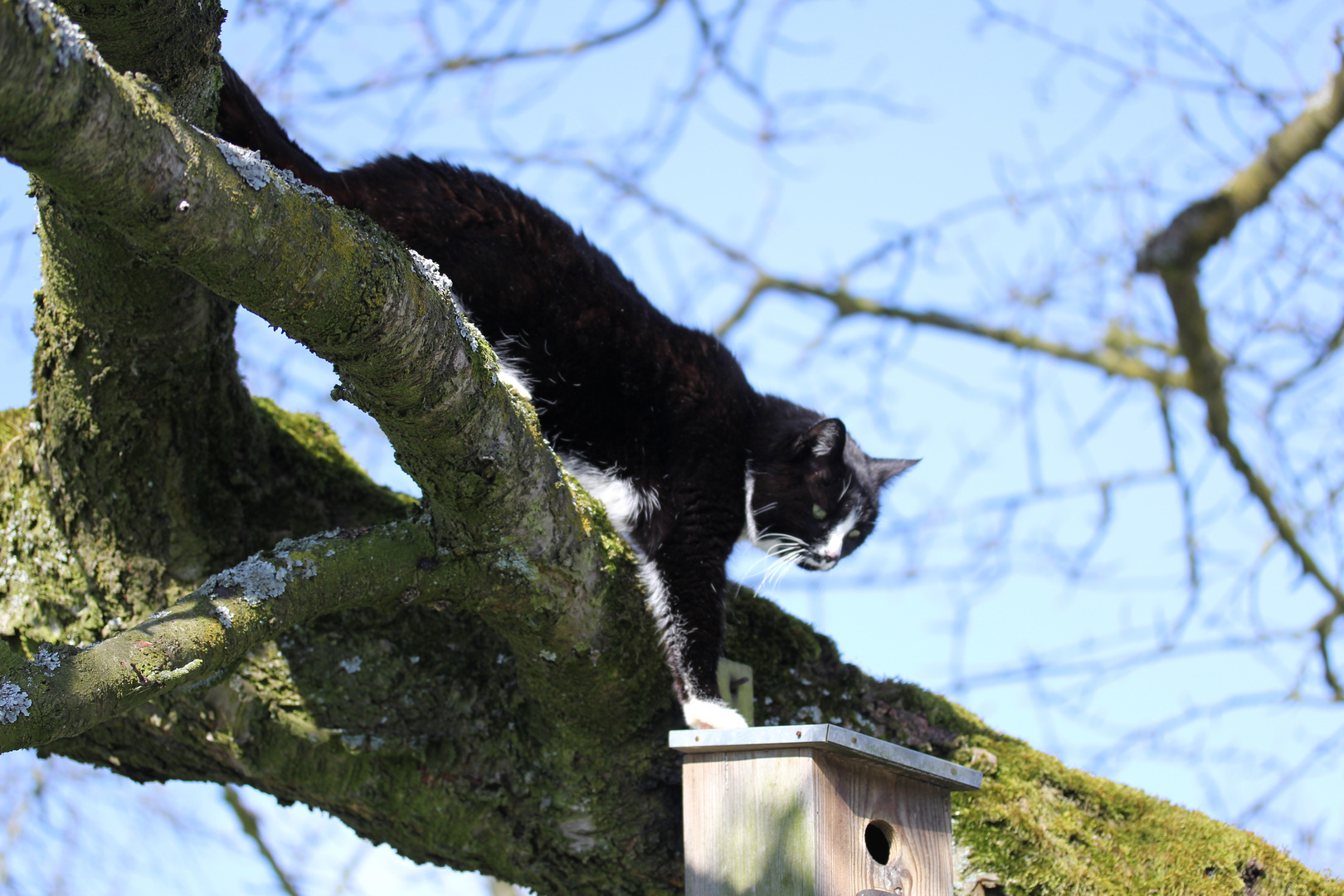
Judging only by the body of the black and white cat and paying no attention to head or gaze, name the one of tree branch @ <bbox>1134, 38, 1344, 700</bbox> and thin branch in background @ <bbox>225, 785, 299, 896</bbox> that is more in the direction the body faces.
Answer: the tree branch

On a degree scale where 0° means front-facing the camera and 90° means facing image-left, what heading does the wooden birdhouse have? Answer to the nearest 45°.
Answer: approximately 315°

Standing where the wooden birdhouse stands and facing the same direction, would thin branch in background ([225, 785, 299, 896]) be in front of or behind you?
behind

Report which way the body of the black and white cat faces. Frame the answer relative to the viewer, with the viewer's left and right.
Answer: facing to the right of the viewer

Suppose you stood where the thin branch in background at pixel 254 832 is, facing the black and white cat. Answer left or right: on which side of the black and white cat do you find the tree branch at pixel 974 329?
left

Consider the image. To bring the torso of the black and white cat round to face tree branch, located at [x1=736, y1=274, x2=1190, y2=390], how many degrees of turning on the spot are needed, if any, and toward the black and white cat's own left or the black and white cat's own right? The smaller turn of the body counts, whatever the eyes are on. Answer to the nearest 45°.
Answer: approximately 45° to the black and white cat's own left
